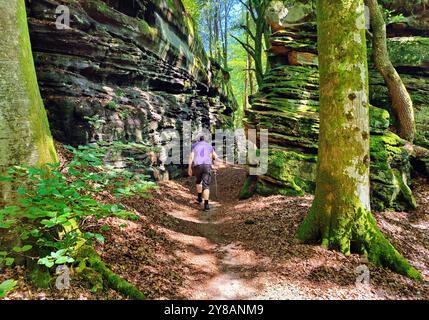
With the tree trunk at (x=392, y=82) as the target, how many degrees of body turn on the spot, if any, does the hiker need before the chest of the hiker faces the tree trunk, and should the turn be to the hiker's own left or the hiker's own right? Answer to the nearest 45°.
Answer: approximately 90° to the hiker's own right

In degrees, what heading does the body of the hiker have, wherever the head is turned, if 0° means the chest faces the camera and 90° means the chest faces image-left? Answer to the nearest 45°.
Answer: approximately 180°

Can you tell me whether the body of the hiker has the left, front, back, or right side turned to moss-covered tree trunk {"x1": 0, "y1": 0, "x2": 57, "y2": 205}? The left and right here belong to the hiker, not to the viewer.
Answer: back

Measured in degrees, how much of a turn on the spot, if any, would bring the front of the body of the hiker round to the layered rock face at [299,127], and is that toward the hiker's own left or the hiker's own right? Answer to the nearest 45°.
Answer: approximately 90° to the hiker's own right

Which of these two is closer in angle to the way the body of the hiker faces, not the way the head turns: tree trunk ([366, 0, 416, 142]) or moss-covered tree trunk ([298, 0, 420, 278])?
the tree trunk

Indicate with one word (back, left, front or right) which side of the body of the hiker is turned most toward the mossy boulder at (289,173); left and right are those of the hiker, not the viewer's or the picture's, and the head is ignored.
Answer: right
